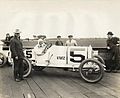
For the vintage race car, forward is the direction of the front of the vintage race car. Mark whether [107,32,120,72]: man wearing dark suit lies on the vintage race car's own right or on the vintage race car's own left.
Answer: on the vintage race car's own left

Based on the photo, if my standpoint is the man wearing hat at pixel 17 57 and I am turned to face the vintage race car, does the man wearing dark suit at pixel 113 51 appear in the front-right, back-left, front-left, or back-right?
front-left

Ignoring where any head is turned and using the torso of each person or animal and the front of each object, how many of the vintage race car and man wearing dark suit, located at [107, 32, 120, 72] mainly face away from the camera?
0

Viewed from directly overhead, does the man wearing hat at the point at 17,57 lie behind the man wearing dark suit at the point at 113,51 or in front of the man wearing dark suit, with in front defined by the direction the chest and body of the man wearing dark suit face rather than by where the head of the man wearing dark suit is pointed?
in front

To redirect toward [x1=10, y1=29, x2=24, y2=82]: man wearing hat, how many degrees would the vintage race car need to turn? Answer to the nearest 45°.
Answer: approximately 135° to its right
